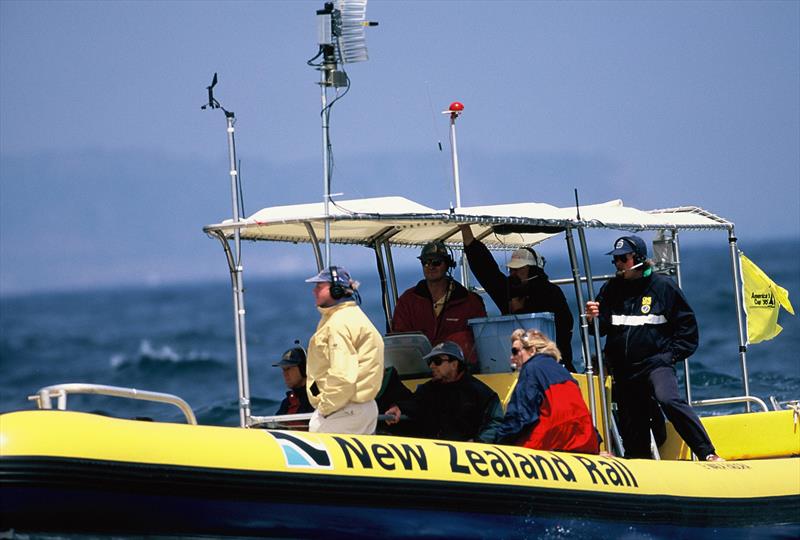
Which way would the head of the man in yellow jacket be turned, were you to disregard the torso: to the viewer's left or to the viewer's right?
to the viewer's left

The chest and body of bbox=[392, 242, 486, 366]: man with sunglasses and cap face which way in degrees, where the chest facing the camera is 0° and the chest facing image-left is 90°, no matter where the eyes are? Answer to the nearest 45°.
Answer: approximately 0°

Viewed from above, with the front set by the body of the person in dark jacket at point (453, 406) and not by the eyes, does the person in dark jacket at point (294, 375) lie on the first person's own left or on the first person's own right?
on the first person's own right

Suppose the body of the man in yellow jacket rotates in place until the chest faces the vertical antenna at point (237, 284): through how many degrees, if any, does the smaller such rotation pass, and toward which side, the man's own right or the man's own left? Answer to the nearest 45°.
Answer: approximately 45° to the man's own right

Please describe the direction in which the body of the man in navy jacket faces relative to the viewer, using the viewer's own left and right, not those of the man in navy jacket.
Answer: facing the viewer and to the left of the viewer

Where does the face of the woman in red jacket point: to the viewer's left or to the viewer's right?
to the viewer's left

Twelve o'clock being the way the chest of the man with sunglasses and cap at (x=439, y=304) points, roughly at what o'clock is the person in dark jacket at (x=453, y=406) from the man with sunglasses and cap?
The person in dark jacket is roughly at 12 o'clock from the man with sunglasses and cap.

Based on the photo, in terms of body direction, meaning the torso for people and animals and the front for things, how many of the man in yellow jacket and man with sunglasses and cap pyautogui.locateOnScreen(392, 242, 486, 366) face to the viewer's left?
1

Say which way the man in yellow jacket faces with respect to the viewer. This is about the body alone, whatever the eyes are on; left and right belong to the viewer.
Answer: facing to the left of the viewer
